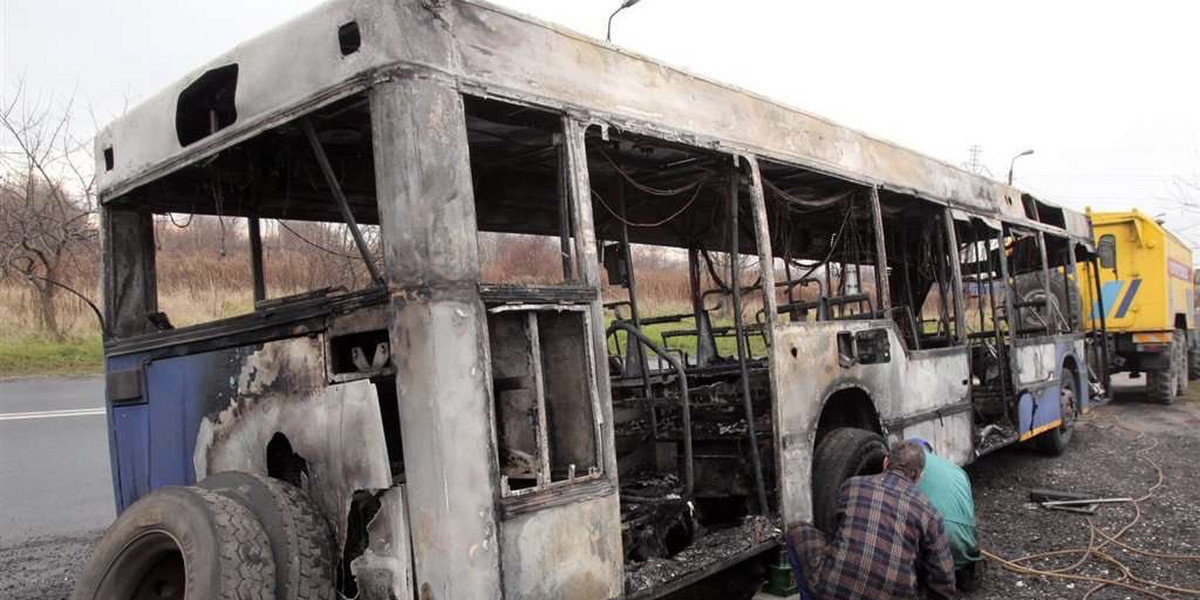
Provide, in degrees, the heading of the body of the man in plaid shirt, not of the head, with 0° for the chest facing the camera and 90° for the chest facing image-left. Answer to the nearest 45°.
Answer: approximately 180°

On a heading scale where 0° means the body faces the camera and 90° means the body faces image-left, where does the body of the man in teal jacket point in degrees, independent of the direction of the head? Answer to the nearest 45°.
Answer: approximately 135°

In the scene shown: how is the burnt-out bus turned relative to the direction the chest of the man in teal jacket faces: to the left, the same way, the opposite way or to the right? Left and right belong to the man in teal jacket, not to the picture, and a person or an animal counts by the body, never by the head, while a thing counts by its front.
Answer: to the right

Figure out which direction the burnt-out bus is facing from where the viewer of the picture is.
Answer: facing away from the viewer and to the right of the viewer

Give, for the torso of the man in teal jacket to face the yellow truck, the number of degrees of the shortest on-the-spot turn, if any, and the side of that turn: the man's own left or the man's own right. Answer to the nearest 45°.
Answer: approximately 45° to the man's own right

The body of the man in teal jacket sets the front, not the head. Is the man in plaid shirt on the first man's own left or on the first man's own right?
on the first man's own left
